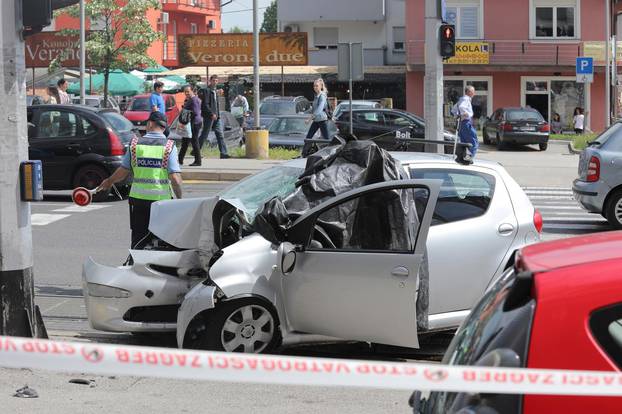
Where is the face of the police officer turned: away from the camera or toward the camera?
away from the camera

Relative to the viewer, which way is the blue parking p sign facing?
toward the camera

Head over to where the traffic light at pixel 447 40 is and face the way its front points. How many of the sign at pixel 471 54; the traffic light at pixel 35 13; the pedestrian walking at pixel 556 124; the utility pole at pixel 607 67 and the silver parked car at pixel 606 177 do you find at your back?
3

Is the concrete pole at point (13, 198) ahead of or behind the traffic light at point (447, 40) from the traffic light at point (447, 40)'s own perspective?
ahead

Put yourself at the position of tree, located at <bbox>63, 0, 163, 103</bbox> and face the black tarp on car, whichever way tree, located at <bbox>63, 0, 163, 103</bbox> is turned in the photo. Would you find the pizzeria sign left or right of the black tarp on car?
left

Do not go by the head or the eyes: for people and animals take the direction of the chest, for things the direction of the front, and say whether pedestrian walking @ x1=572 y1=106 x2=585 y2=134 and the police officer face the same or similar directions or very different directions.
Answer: very different directions

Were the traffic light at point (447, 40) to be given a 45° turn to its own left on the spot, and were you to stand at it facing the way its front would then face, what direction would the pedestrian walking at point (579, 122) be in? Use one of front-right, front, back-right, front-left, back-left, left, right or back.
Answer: back-left

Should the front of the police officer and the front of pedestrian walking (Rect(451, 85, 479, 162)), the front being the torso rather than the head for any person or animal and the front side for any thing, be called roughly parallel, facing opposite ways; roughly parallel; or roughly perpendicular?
roughly perpendicular

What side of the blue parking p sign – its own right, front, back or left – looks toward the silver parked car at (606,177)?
front

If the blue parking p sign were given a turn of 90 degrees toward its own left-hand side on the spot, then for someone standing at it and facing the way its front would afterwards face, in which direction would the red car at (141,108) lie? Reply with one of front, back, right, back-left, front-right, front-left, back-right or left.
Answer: back

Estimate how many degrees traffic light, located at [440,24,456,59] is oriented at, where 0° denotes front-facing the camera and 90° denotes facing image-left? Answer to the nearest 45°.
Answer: approximately 0°

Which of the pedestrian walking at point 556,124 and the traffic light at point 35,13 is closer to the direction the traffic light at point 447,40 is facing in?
the traffic light
